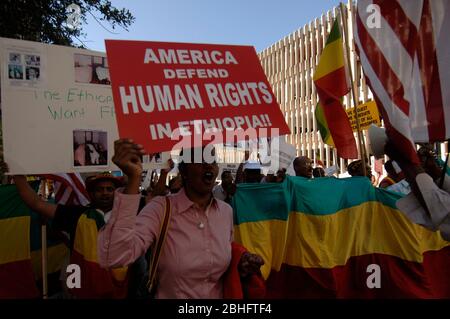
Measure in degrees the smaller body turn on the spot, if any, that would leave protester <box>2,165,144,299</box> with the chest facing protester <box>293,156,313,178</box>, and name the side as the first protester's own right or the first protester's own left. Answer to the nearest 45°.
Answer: approximately 90° to the first protester's own left

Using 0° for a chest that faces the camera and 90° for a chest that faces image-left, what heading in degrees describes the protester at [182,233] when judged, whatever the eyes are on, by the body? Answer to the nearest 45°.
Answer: approximately 315°

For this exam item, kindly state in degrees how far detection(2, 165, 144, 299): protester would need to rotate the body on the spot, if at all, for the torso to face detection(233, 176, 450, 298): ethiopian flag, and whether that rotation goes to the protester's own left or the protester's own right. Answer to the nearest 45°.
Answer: approximately 45° to the protester's own left

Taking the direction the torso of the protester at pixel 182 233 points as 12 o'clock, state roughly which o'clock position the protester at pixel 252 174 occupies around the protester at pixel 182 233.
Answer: the protester at pixel 252 174 is roughly at 8 o'clock from the protester at pixel 182 233.

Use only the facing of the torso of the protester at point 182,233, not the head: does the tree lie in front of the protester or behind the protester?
behind

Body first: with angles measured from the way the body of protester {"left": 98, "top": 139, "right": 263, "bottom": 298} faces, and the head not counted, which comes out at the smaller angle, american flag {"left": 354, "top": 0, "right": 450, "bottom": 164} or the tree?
the american flag

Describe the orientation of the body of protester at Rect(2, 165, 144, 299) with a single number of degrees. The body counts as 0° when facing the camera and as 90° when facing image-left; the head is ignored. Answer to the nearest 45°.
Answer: approximately 315°

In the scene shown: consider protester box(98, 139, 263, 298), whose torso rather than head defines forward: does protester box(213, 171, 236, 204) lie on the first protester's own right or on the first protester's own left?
on the first protester's own left
